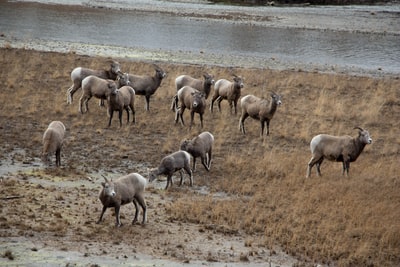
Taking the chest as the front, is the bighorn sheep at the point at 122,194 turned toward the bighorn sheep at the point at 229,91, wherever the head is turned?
no

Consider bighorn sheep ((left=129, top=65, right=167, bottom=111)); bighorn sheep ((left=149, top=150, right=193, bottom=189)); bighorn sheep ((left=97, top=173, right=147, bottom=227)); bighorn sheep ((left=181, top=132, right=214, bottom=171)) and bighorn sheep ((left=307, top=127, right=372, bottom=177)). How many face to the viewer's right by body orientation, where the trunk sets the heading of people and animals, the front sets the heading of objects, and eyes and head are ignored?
2

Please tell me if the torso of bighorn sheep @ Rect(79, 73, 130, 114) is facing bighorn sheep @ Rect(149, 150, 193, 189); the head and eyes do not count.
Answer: no

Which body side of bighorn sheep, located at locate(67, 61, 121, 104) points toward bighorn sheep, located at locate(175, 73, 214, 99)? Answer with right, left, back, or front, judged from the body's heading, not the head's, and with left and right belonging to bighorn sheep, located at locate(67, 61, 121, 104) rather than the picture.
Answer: front

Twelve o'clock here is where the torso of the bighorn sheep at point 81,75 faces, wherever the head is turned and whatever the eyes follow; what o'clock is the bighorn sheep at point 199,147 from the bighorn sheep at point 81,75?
the bighorn sheep at point 199,147 is roughly at 2 o'clock from the bighorn sheep at point 81,75.

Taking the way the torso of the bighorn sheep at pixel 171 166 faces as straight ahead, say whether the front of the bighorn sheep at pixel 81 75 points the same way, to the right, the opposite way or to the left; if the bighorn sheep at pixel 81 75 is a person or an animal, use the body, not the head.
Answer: the opposite way

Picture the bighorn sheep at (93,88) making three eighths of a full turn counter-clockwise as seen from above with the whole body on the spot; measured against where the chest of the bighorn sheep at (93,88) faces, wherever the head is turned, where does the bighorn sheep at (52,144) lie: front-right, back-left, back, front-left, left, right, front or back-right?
back-left

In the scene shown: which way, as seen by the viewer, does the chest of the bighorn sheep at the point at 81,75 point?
to the viewer's right

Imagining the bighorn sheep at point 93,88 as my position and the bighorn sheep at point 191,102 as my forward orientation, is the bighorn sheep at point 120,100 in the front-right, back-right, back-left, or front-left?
front-right

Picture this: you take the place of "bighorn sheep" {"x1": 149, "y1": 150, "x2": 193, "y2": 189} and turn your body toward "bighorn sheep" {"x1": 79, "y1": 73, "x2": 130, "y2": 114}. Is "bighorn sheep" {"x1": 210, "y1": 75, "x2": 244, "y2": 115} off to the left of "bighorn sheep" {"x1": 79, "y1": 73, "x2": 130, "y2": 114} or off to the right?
right

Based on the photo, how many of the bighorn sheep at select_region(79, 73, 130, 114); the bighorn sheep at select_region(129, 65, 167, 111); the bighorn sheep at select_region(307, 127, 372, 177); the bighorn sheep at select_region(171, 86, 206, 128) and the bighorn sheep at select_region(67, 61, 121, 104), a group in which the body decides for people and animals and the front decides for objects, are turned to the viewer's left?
0

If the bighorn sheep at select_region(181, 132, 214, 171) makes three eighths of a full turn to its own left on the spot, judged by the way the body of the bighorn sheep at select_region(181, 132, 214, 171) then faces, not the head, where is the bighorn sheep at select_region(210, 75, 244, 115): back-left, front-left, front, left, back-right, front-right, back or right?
back-left

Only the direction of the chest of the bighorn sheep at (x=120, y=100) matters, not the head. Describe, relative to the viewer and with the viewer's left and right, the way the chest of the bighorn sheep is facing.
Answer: facing the viewer and to the left of the viewer

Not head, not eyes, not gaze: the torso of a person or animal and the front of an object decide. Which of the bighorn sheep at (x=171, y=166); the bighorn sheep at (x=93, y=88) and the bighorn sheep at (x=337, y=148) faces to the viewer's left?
the bighorn sheep at (x=171, y=166)

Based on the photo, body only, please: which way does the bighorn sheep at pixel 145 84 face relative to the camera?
to the viewer's right

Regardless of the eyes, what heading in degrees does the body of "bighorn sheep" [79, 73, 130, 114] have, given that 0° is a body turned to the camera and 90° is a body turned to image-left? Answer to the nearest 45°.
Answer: approximately 270°

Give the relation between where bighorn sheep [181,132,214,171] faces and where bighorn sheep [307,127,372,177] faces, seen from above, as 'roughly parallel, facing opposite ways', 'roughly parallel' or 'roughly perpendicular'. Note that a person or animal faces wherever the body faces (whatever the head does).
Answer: roughly parallel, facing opposite ways

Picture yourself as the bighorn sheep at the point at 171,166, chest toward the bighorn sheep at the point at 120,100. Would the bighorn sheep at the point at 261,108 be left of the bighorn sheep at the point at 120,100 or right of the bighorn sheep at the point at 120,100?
right
